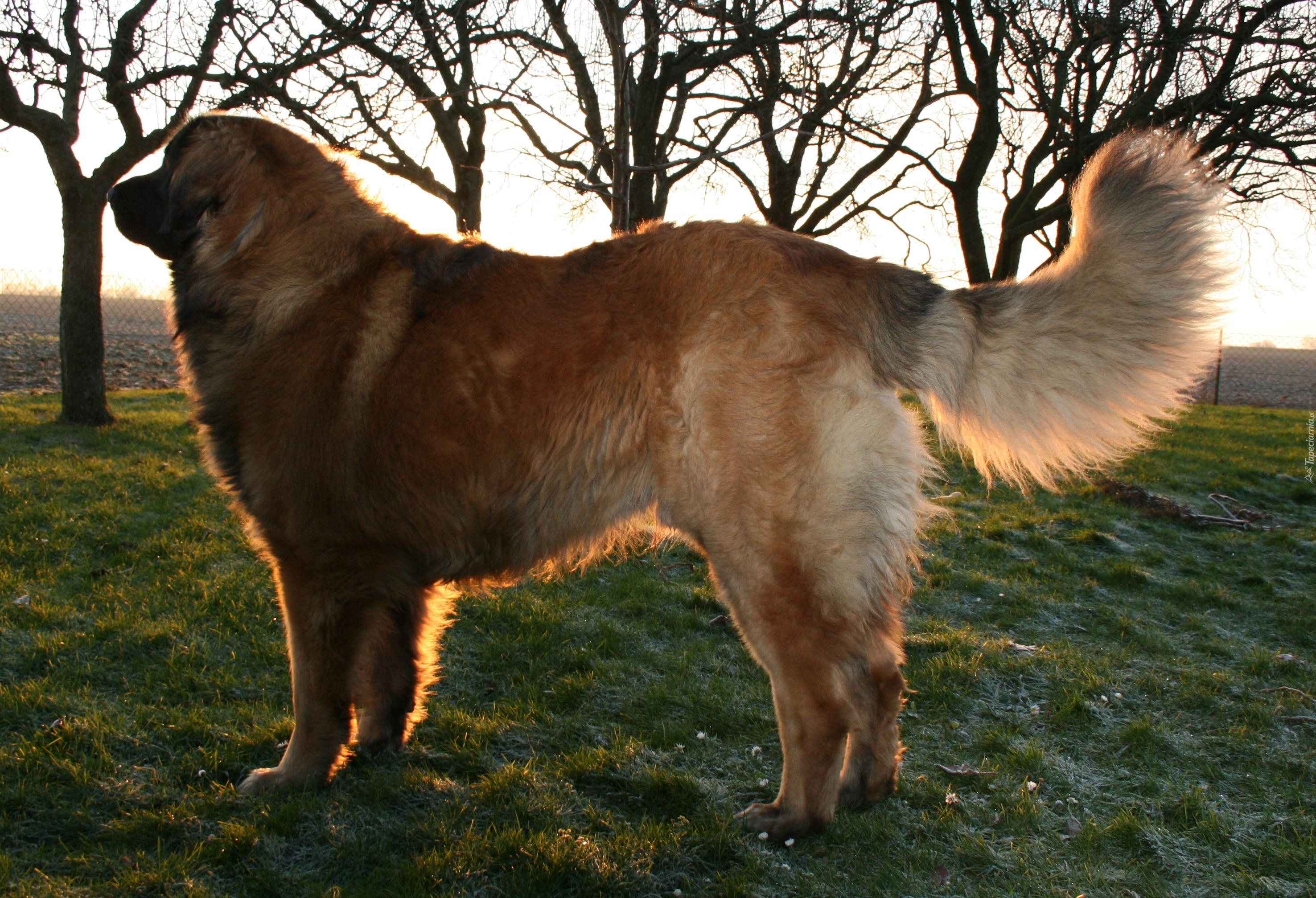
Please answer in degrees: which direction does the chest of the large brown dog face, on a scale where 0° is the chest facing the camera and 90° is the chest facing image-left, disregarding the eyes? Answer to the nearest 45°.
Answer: approximately 90°

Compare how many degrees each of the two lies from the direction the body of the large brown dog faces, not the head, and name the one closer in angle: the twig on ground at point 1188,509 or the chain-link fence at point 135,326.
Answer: the chain-link fence

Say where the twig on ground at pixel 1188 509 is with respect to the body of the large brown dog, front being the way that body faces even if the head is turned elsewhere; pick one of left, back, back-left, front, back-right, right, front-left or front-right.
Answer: back-right

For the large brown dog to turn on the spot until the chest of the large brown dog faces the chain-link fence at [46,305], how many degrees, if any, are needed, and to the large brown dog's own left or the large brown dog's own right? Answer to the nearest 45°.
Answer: approximately 45° to the large brown dog's own right

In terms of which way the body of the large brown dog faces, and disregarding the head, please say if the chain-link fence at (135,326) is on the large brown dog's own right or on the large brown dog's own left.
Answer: on the large brown dog's own right

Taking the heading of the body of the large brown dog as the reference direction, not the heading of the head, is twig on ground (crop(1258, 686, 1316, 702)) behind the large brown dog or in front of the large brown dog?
behind

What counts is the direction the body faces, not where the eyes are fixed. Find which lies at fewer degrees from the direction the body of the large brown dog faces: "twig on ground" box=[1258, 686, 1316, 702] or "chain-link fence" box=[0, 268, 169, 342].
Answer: the chain-link fence
